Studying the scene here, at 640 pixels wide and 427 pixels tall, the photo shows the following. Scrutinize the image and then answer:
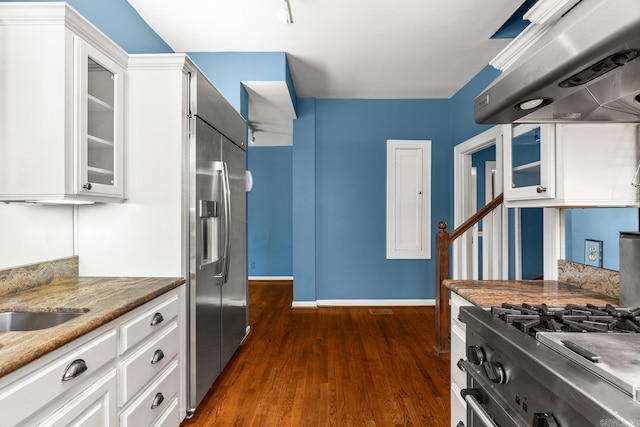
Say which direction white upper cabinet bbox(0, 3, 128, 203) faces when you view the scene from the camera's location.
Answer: facing the viewer and to the right of the viewer

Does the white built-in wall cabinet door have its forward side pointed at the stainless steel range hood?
yes

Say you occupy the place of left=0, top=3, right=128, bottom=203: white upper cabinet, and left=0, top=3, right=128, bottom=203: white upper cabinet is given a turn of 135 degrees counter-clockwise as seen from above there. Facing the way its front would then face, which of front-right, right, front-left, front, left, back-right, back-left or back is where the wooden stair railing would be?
right

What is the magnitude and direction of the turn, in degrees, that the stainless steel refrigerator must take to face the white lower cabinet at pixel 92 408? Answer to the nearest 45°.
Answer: approximately 90° to its right

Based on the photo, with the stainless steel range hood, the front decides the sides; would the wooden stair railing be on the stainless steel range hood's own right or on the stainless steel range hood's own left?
on the stainless steel range hood's own right

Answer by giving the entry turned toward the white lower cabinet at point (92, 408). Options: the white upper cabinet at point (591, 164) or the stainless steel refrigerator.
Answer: the white upper cabinet

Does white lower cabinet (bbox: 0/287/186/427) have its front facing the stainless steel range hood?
yes

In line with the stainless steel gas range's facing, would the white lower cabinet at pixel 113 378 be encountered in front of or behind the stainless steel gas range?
in front

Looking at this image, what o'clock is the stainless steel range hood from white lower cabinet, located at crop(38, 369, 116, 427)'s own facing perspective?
The stainless steel range hood is roughly at 12 o'clock from the white lower cabinet.

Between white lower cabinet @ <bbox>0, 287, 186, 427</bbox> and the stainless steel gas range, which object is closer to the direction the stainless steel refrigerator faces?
the stainless steel gas range

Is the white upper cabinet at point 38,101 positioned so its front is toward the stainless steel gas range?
yes

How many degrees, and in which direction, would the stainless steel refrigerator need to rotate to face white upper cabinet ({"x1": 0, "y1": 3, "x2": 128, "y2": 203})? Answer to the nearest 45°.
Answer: approximately 135° to its right

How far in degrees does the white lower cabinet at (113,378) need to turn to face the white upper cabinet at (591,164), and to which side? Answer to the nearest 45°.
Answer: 0° — it already faces it

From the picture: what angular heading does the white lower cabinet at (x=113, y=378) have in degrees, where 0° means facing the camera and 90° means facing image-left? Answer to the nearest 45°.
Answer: approximately 315°

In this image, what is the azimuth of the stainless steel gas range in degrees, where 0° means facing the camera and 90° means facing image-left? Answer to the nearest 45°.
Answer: approximately 45°

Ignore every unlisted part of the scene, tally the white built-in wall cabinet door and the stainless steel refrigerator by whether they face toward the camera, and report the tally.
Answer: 1
